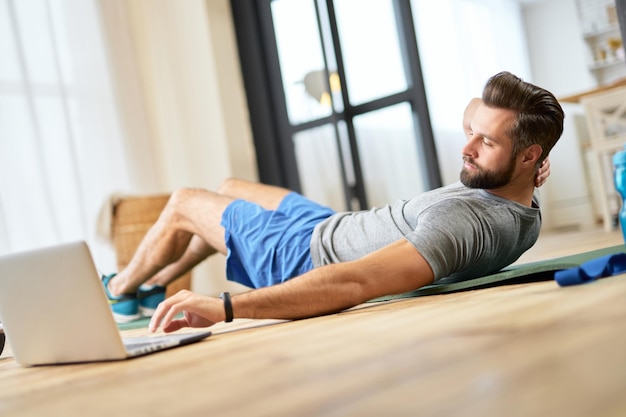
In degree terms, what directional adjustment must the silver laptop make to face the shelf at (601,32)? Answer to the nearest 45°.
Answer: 0° — it already faces it

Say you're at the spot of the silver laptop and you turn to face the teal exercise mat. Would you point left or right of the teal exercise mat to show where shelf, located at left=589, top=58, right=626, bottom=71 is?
left

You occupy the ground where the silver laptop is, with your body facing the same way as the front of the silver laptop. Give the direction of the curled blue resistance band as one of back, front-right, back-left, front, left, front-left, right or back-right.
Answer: front-right

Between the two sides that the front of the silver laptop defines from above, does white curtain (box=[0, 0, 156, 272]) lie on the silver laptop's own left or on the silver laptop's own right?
on the silver laptop's own left

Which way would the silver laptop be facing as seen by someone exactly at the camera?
facing away from the viewer and to the right of the viewer

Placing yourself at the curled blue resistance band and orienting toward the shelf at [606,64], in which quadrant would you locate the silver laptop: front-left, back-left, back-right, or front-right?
back-left

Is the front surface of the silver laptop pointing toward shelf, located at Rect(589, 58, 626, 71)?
yes
